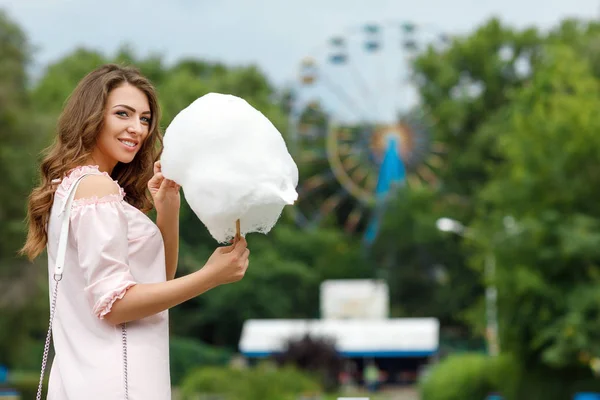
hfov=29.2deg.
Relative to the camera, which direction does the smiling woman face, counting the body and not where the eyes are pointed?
to the viewer's right

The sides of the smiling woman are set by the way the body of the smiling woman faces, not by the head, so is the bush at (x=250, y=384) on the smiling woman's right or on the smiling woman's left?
on the smiling woman's left

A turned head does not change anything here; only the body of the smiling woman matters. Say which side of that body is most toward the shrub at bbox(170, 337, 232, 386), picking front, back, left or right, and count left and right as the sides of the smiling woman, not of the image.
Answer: left
